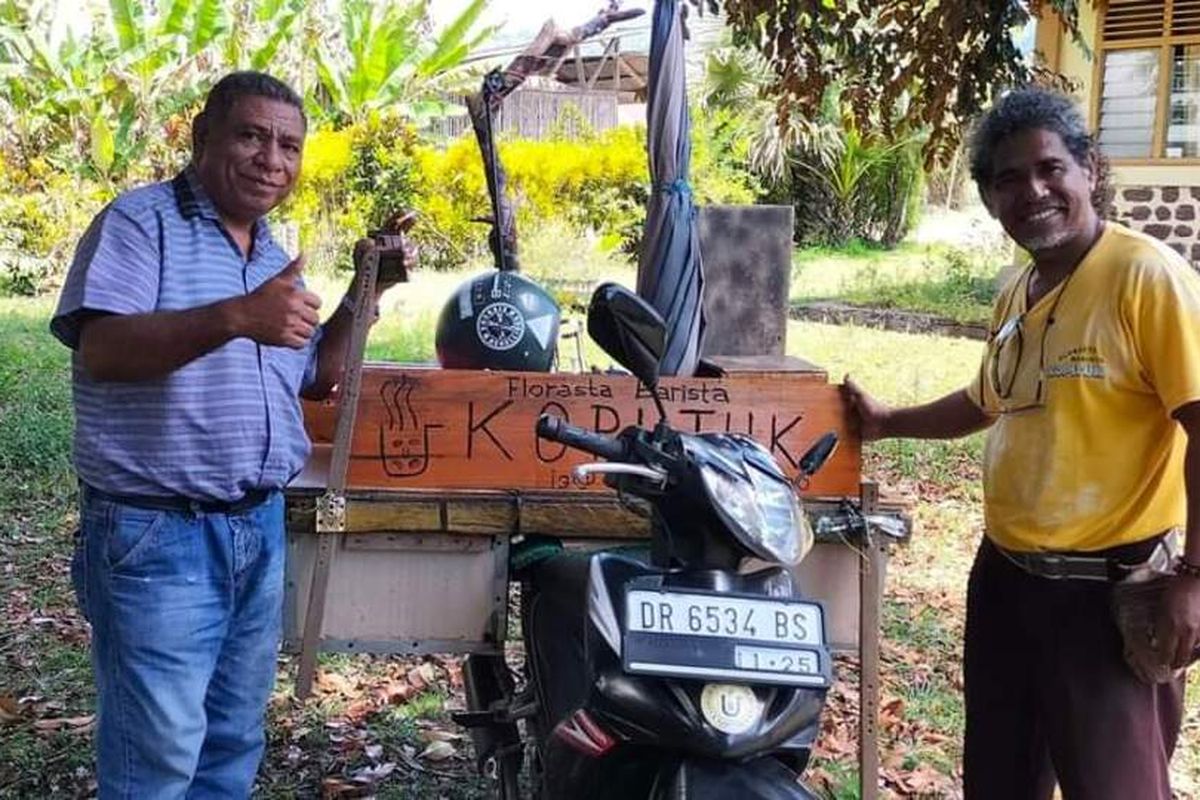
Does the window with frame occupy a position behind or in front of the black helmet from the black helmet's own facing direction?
in front

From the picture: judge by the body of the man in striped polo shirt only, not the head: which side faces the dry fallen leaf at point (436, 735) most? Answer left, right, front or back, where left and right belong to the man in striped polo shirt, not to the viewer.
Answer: left

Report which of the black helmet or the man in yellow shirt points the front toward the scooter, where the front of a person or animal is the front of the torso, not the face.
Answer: the man in yellow shirt

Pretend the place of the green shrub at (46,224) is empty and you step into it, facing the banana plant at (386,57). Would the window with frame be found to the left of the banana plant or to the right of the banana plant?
right

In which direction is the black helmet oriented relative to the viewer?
away from the camera

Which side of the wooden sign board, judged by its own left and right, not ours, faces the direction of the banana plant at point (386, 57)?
back

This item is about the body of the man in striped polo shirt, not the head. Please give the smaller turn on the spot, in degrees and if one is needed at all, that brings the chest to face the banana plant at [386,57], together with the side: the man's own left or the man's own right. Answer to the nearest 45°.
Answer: approximately 135° to the man's own left

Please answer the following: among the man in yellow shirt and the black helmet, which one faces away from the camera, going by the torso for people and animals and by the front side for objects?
the black helmet

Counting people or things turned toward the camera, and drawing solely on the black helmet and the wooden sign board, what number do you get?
1

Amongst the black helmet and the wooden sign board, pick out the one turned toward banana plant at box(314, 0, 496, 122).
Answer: the black helmet

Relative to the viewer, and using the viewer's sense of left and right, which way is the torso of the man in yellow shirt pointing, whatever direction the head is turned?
facing the viewer and to the left of the viewer

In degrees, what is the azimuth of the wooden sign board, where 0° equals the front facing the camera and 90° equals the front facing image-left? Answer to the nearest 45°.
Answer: approximately 0°

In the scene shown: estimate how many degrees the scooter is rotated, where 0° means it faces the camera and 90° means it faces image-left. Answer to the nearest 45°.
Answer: approximately 315°
